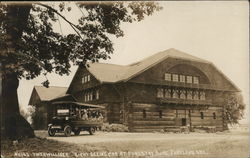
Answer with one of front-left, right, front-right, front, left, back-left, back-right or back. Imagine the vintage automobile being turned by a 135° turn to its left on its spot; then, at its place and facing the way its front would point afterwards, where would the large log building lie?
front-left

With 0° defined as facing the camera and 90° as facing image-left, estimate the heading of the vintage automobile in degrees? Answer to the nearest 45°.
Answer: approximately 45°

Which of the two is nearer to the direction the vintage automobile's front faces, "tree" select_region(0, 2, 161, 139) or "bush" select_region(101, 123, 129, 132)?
the tree

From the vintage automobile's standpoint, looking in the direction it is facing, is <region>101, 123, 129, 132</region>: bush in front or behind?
behind
